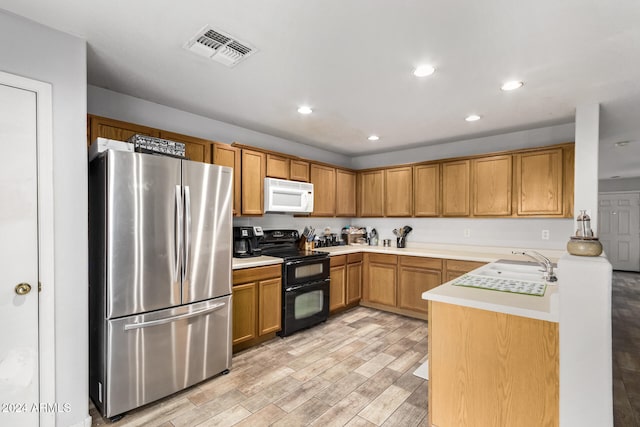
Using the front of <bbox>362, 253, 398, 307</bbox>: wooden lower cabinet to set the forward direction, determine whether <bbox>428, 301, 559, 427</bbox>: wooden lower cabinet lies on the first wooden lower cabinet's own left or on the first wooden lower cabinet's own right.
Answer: on the first wooden lower cabinet's own left

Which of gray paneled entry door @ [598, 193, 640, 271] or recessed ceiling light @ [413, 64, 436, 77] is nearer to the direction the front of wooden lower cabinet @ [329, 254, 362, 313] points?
the recessed ceiling light

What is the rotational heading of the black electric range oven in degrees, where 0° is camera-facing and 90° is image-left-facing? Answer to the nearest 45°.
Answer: approximately 315°
